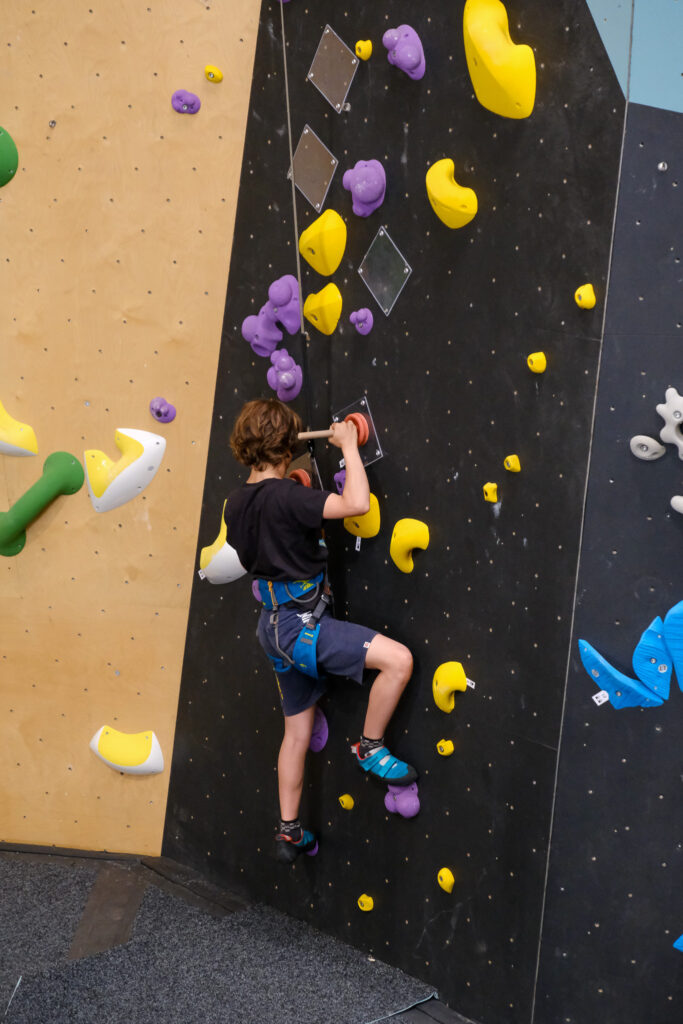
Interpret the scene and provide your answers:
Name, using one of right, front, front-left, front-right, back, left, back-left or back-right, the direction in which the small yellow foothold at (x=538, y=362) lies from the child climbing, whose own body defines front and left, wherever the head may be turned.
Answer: right

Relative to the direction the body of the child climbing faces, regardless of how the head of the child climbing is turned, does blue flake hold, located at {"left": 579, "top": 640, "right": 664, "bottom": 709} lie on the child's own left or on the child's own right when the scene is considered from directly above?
on the child's own right

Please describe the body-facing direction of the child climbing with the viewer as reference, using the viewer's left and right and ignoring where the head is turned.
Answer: facing away from the viewer and to the right of the viewer

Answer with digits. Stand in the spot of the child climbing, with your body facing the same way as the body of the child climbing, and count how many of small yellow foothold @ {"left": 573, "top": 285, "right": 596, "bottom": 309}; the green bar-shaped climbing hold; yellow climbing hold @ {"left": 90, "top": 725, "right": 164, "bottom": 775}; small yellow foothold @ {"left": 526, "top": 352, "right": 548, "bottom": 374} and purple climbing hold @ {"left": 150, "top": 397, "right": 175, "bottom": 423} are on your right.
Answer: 2

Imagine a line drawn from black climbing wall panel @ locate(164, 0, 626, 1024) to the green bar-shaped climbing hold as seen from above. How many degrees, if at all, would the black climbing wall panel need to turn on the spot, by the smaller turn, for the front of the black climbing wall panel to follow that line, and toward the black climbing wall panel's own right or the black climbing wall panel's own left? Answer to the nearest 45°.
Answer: approximately 90° to the black climbing wall panel's own right

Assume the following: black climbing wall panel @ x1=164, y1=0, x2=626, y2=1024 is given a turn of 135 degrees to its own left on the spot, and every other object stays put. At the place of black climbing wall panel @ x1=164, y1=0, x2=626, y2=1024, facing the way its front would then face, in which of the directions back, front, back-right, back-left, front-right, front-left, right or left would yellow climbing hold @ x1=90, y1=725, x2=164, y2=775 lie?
back-left

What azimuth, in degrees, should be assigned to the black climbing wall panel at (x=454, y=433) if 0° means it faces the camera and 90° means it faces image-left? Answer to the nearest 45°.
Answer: approximately 45°

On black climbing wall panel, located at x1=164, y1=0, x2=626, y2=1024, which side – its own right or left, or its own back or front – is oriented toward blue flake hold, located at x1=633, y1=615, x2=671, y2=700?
left
